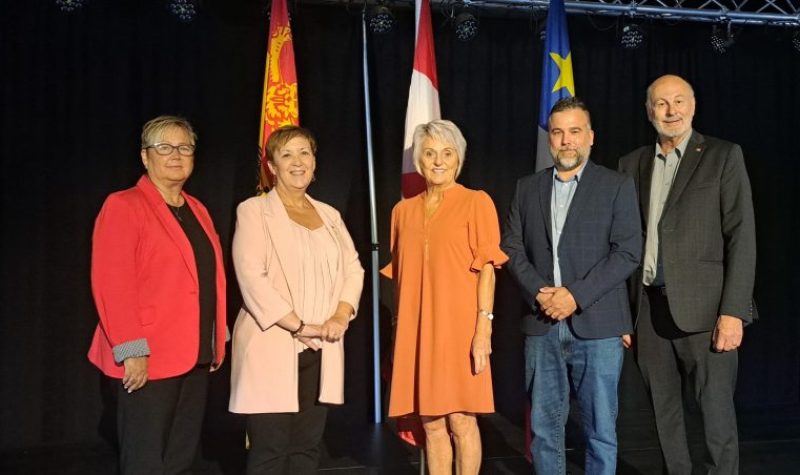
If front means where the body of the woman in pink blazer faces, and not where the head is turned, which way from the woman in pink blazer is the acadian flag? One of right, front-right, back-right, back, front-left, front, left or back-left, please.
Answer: left

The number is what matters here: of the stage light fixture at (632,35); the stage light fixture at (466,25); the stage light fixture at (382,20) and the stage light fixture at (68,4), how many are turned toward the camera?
4

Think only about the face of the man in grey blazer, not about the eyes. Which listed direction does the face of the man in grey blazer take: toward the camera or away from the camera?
toward the camera

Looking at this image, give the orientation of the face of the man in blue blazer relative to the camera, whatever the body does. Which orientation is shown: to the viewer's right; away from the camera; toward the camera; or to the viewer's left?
toward the camera

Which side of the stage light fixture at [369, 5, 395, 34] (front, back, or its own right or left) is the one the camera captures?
front

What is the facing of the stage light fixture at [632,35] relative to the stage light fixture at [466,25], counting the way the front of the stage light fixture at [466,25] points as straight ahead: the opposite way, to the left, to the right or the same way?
the same way

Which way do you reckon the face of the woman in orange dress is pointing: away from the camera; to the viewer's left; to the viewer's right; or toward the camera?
toward the camera

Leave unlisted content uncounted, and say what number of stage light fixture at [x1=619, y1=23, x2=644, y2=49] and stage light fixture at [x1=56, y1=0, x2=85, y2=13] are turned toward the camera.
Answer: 2

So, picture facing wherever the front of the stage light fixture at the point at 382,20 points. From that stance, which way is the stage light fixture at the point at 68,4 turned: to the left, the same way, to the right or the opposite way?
the same way

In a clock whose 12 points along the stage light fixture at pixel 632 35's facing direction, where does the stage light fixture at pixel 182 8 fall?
the stage light fixture at pixel 182 8 is roughly at 2 o'clock from the stage light fixture at pixel 632 35.

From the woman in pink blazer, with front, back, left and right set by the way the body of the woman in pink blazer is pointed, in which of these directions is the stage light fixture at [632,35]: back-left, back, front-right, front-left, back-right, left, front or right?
left

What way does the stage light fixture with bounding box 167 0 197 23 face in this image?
toward the camera

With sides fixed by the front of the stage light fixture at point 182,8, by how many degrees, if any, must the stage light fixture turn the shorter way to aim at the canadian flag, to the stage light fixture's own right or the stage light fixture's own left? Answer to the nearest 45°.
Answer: approximately 90° to the stage light fixture's own left
